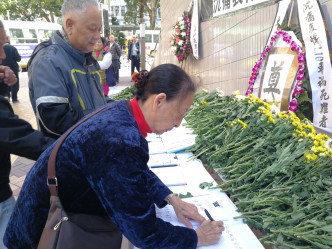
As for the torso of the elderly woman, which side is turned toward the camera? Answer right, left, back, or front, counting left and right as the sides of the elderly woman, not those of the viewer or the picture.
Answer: right

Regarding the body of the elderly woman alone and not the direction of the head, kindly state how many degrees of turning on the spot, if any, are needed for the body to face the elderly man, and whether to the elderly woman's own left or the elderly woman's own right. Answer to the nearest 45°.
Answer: approximately 90° to the elderly woman's own left

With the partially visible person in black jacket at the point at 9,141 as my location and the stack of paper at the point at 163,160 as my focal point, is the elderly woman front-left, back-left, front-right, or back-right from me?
front-right

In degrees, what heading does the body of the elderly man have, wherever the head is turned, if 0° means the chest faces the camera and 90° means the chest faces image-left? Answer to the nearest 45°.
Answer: approximately 315°

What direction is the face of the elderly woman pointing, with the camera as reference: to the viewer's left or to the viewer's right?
to the viewer's right

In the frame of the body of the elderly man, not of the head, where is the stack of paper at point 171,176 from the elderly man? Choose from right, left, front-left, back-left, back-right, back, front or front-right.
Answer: front

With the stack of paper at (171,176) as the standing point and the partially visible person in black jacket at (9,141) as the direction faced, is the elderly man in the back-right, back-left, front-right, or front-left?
front-right

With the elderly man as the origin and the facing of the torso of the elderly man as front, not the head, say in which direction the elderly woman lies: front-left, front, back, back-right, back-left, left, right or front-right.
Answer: front-right

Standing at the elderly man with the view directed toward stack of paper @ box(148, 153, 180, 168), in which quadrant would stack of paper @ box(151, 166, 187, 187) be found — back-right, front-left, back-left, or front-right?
front-right
